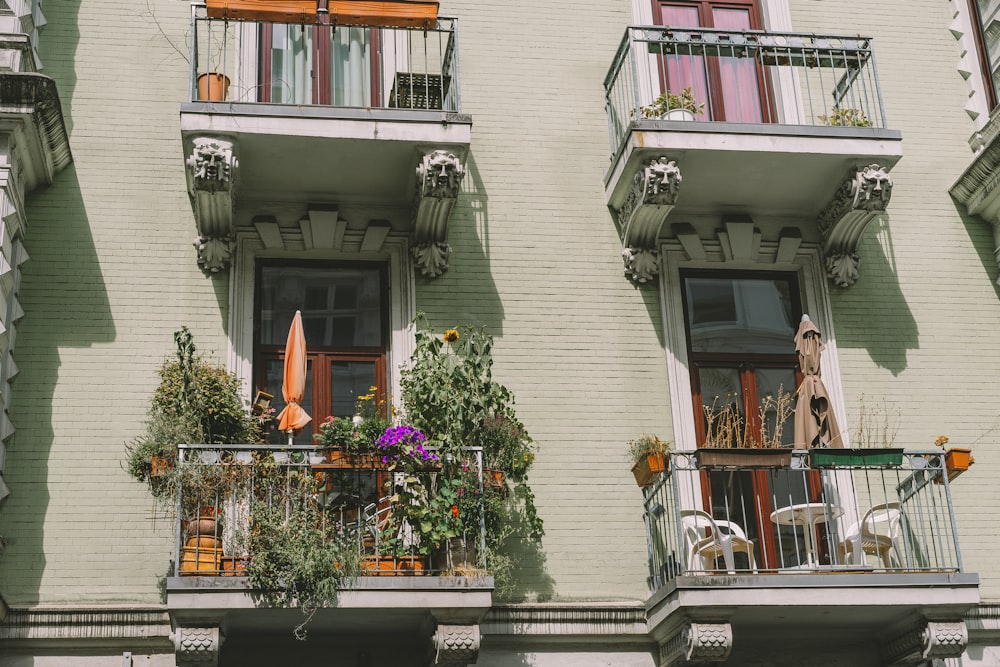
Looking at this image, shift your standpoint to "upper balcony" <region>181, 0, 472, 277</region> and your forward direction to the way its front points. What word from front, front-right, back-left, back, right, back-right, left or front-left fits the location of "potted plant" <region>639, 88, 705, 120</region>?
left

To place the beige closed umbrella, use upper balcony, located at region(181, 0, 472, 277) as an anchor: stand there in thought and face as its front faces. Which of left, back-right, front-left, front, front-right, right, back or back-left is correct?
left

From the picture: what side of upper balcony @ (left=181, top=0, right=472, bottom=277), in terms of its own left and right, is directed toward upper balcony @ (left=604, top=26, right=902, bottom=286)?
left

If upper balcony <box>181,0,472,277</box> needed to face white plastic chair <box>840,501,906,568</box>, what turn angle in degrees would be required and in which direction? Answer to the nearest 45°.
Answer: approximately 90° to its left

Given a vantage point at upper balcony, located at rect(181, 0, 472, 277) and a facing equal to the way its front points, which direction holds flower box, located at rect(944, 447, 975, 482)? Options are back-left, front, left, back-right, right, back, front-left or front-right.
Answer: left

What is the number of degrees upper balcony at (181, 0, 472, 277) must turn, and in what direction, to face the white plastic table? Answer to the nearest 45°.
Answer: approximately 90° to its left

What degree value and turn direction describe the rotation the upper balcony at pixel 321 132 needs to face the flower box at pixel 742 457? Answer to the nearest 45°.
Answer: approximately 90° to its left

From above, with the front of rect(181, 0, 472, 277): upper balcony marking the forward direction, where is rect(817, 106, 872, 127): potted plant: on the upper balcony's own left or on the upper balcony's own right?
on the upper balcony's own left

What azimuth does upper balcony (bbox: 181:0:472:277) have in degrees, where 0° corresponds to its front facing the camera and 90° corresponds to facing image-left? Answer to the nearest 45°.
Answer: approximately 0°
